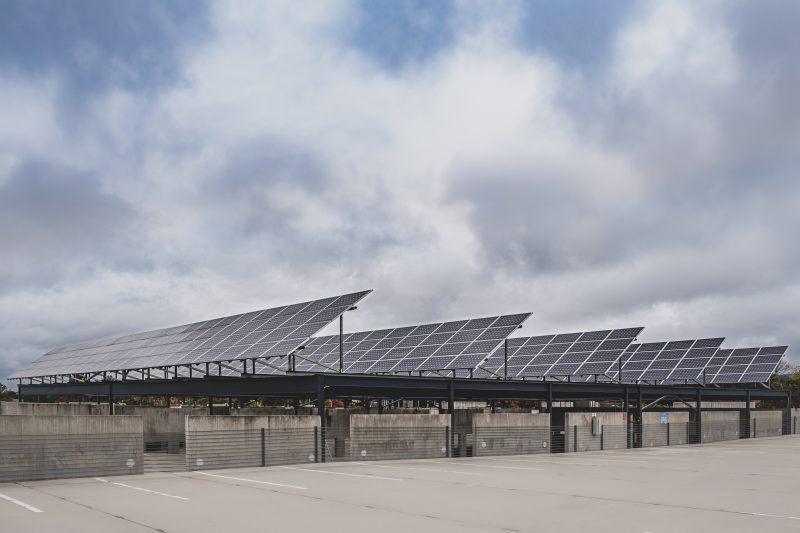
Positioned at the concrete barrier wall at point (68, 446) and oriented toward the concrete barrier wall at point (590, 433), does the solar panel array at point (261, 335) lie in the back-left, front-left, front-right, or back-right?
front-left

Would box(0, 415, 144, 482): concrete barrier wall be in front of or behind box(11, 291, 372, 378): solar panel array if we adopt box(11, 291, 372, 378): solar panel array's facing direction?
in front

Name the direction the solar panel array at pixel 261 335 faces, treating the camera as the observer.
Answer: facing the viewer and to the left of the viewer

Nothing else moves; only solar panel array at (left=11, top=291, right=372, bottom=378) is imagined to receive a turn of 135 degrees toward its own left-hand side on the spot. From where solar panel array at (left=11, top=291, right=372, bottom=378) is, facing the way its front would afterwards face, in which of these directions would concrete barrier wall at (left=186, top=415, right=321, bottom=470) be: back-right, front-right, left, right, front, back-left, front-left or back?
right

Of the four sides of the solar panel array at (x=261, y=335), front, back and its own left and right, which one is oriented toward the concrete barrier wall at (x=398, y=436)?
left
